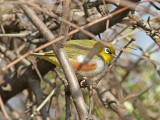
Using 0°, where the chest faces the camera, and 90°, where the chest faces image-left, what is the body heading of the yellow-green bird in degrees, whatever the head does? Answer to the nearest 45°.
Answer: approximately 270°
